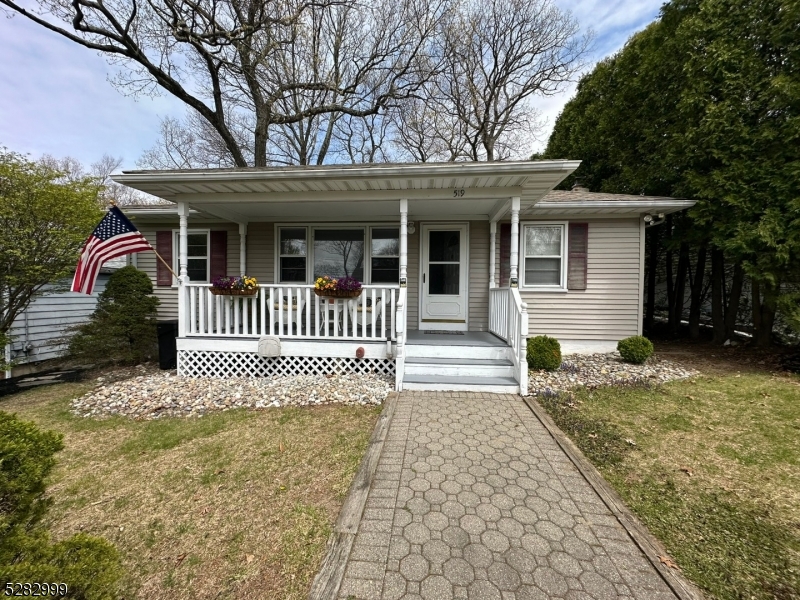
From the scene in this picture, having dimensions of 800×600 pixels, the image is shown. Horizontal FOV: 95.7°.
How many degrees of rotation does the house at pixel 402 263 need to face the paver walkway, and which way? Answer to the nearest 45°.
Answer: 0° — it already faces it

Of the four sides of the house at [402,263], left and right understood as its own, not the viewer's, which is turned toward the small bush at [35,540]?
front

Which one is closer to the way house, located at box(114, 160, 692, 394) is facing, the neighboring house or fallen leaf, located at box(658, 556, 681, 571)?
the fallen leaf

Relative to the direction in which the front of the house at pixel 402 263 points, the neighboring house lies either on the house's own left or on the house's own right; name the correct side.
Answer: on the house's own right

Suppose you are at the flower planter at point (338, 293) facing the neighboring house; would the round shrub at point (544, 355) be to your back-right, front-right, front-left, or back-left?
back-right

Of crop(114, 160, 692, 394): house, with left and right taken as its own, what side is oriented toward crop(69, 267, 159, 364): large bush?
right

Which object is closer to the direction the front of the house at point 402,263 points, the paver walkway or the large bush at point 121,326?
the paver walkway

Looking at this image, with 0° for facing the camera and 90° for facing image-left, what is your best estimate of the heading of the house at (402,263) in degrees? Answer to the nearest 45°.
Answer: approximately 0°

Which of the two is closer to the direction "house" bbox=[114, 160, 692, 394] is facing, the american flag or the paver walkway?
the paver walkway

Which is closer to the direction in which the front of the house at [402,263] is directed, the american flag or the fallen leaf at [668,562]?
the fallen leaf

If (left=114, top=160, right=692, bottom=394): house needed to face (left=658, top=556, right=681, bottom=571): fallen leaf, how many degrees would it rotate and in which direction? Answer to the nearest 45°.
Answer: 0° — it already faces it
